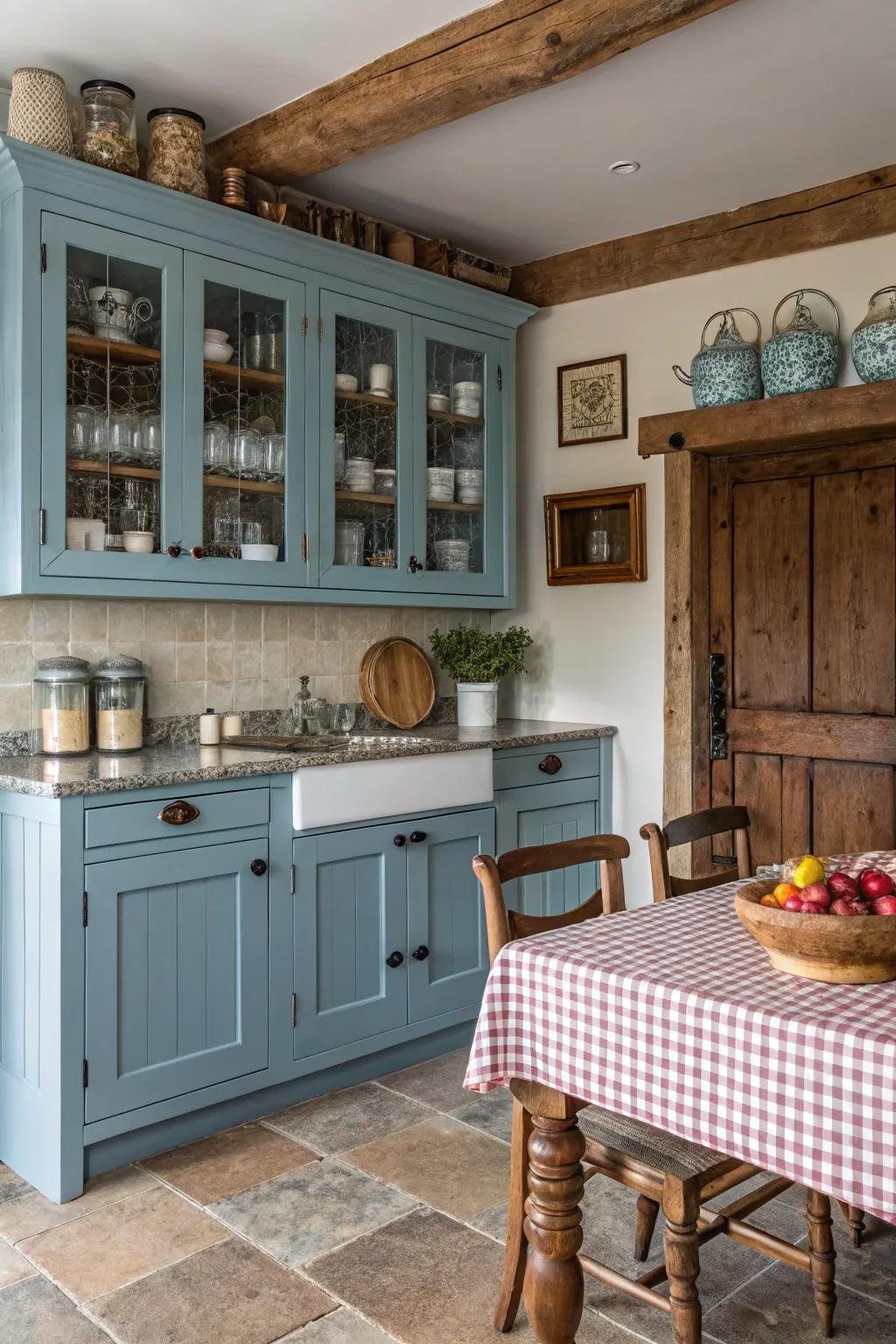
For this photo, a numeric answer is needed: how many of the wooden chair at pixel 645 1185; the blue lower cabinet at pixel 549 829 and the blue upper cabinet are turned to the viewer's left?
0

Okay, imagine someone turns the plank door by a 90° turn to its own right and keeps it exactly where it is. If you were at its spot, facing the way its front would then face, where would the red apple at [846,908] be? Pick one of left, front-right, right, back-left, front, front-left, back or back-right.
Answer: back-left

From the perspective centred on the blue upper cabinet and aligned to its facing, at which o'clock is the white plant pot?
The white plant pot is roughly at 9 o'clock from the blue upper cabinet.

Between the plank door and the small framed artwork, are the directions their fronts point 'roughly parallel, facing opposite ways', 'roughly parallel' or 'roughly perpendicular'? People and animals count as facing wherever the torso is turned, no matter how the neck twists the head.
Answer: roughly parallel

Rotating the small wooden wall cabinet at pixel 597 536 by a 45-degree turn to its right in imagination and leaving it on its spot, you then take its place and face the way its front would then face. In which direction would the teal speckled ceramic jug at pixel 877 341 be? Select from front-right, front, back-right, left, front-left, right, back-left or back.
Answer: back-left

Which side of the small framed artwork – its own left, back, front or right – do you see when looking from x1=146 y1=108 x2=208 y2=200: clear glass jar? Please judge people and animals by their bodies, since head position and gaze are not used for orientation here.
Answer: front

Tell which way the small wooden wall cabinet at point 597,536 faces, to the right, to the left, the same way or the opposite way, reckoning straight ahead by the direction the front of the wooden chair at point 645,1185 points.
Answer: to the right

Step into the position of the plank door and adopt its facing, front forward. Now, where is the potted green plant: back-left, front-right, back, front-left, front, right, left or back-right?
front-right

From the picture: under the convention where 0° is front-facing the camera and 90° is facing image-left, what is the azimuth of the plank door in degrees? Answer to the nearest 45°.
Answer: approximately 45°

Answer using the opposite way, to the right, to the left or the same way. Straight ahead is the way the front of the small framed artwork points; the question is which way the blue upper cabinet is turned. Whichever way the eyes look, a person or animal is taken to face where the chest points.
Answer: to the left

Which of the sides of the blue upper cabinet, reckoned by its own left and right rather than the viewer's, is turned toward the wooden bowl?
front

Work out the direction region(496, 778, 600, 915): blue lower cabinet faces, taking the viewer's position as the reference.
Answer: facing the viewer and to the right of the viewer

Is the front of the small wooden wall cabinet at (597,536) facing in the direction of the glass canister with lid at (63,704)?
yes
